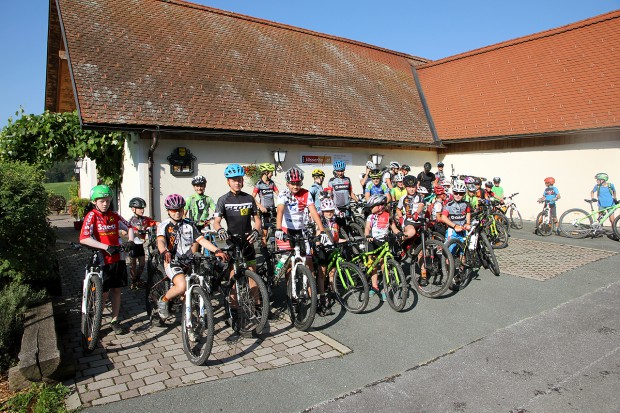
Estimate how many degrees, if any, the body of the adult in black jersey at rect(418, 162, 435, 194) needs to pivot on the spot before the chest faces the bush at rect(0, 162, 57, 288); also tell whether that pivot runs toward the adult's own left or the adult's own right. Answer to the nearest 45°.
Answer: approximately 45° to the adult's own right

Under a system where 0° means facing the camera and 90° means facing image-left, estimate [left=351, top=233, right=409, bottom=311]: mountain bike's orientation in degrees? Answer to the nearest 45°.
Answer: approximately 315°

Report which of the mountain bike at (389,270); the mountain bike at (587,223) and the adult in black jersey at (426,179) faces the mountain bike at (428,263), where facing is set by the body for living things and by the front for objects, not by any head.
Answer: the adult in black jersey

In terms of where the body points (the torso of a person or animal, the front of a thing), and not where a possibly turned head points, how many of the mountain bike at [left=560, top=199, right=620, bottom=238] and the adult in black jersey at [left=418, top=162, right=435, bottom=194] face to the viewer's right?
1

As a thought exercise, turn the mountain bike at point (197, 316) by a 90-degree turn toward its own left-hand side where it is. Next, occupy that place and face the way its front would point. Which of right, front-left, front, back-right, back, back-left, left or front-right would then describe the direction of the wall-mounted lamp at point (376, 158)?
front

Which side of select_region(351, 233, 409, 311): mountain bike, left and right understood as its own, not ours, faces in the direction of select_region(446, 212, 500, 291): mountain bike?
left

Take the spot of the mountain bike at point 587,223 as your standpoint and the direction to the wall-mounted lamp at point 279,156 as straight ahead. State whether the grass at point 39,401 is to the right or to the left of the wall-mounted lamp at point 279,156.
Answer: left

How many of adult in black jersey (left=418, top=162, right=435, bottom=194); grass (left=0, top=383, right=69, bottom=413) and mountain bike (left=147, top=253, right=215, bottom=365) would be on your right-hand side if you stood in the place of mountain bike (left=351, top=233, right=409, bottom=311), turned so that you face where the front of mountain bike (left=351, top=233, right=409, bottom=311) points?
2

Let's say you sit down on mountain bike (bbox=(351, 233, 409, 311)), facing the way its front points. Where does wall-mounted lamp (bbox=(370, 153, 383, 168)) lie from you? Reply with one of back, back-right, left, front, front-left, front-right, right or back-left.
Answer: back-left

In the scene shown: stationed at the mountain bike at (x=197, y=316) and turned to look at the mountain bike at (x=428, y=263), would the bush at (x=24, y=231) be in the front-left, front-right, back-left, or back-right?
back-left

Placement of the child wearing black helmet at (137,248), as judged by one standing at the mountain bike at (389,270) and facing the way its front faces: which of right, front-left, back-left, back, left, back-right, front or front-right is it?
back-right

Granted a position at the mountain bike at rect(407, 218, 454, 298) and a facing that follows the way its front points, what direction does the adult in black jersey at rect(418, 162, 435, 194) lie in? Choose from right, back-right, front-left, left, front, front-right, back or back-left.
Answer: back-left

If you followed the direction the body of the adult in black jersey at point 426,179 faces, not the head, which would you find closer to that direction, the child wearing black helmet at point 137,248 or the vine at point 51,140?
the child wearing black helmet
